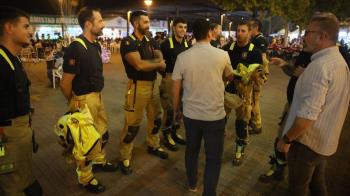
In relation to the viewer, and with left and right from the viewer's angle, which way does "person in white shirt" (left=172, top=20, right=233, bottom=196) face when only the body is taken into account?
facing away from the viewer

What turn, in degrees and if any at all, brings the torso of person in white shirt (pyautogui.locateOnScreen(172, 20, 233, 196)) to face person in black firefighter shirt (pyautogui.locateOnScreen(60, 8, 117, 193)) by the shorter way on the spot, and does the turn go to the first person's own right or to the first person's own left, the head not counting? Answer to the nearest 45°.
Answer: approximately 90° to the first person's own left

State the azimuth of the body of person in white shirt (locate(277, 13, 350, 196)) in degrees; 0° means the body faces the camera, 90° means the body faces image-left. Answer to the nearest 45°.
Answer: approximately 90°

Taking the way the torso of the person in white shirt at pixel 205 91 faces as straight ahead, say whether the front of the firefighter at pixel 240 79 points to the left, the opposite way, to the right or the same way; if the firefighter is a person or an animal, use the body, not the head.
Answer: the opposite way

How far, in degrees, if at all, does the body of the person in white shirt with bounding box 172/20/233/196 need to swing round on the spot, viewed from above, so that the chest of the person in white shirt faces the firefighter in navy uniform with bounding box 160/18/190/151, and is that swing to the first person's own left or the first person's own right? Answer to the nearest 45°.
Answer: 0° — they already face them

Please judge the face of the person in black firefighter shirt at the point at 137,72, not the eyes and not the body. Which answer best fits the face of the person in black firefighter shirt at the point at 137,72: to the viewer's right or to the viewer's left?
to the viewer's right

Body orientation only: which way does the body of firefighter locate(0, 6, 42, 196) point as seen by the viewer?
to the viewer's right

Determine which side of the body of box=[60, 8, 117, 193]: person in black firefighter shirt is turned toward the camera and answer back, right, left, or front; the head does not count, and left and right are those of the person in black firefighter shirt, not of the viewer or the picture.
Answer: right
